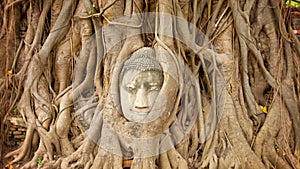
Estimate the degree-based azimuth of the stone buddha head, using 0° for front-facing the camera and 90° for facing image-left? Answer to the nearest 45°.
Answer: approximately 0°
